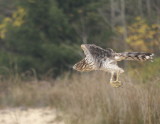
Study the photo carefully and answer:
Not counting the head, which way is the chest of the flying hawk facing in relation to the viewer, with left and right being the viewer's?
facing to the left of the viewer
